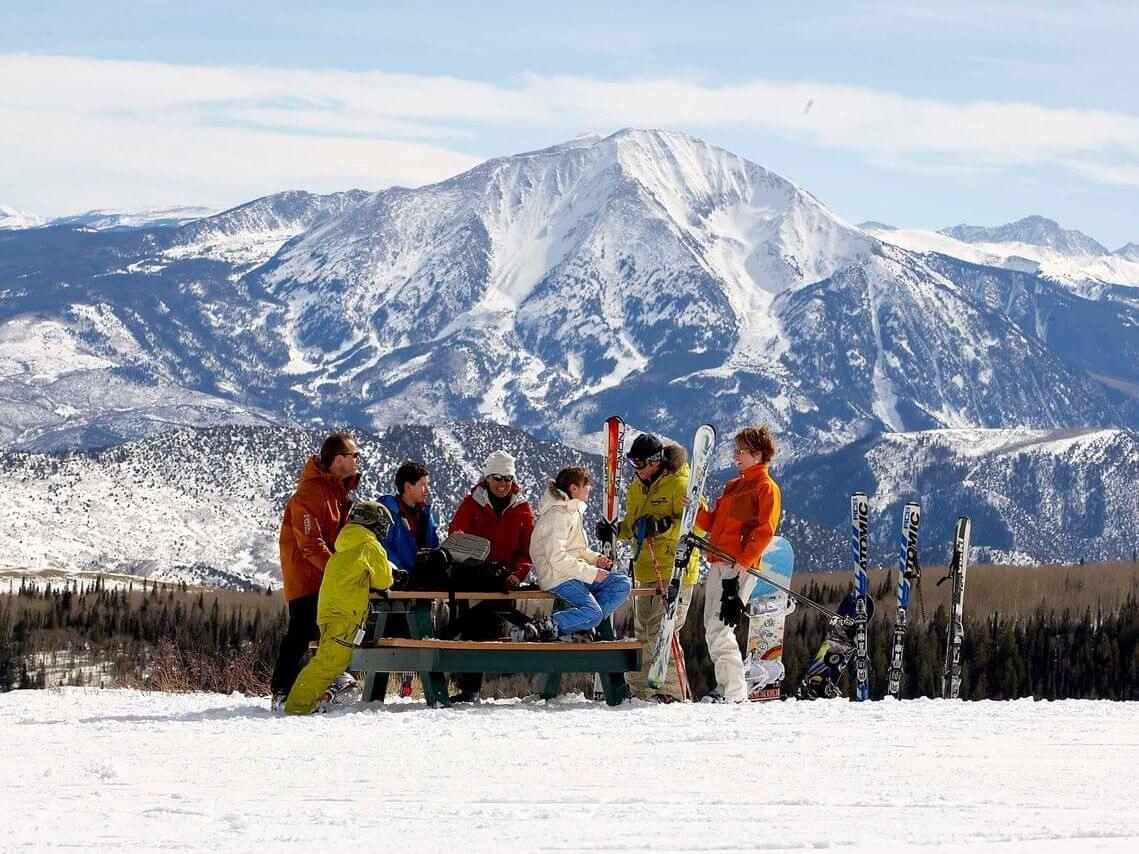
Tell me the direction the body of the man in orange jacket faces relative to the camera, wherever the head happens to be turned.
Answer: to the viewer's right

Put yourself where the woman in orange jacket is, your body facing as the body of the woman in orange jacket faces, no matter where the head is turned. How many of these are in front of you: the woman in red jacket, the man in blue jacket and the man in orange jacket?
3

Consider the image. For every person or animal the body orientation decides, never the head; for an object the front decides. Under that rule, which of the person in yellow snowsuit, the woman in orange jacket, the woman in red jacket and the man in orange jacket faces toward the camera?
the woman in red jacket

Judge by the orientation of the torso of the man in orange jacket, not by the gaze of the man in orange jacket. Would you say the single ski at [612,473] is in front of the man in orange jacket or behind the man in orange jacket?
in front

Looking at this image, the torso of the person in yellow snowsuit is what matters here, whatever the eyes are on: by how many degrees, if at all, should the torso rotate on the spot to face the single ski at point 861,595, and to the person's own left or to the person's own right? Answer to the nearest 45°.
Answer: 0° — they already face it

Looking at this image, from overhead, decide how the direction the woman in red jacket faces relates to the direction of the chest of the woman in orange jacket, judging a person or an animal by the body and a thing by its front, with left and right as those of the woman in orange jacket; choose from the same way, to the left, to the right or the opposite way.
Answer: to the left

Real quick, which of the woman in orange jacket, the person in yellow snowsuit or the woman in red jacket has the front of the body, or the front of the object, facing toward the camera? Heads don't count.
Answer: the woman in red jacket

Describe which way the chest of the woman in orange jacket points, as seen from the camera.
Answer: to the viewer's left

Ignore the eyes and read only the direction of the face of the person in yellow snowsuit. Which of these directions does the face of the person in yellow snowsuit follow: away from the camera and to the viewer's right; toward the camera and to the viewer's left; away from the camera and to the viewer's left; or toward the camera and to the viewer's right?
away from the camera and to the viewer's right

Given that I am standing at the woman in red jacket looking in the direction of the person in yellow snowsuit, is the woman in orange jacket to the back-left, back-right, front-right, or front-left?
back-left

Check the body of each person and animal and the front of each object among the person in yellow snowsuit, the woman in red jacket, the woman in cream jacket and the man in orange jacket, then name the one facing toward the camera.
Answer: the woman in red jacket

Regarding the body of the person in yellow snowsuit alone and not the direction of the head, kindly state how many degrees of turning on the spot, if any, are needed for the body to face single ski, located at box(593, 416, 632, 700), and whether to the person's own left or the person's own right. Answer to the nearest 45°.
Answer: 0° — they already face it

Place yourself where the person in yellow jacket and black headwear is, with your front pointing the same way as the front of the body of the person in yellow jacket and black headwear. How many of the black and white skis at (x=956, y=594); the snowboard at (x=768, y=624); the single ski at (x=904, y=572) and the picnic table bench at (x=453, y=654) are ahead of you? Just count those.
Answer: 1

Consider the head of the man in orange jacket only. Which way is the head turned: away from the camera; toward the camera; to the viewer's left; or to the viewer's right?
to the viewer's right

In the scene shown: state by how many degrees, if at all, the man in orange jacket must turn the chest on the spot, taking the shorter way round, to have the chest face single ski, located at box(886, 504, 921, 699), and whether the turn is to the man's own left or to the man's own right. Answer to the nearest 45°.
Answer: approximately 45° to the man's own left

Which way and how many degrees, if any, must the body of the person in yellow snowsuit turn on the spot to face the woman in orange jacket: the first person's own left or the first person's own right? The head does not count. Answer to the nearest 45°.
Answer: approximately 45° to the first person's own right

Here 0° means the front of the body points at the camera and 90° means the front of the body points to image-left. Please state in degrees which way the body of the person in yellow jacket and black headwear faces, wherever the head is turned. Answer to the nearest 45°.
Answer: approximately 45°
